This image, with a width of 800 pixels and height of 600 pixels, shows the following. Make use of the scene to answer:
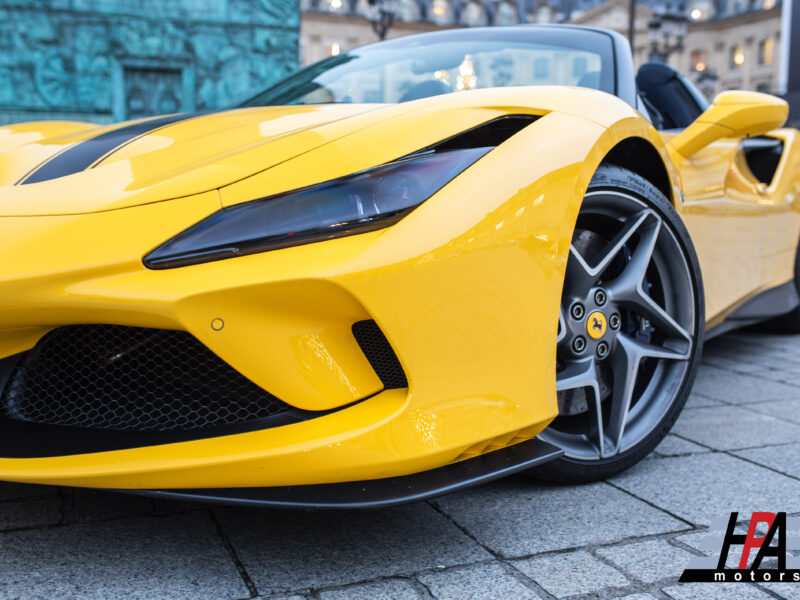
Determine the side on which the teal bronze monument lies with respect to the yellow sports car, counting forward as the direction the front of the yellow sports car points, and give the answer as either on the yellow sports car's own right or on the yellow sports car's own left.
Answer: on the yellow sports car's own right

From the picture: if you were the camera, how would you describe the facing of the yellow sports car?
facing the viewer and to the left of the viewer

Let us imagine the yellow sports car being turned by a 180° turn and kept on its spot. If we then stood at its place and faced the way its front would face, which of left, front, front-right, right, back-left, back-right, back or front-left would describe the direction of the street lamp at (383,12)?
front-left

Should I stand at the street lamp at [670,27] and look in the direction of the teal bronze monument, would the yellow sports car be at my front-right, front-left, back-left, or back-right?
front-left

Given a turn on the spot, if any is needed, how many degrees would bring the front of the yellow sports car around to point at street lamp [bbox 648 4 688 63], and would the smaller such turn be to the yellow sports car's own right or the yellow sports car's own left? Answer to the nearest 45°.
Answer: approximately 135° to the yellow sports car's own right
